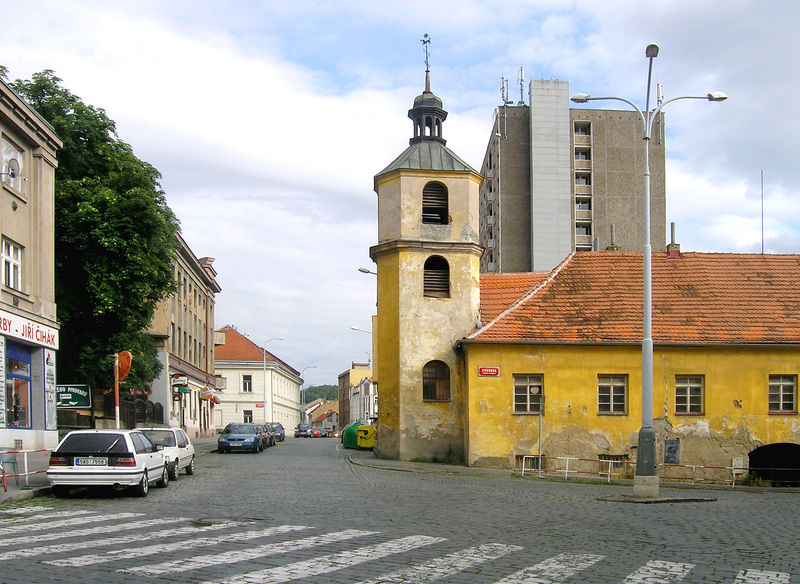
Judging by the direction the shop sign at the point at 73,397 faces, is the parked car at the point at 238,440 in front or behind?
behind

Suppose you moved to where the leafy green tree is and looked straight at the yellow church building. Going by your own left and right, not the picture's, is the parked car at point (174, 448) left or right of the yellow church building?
right

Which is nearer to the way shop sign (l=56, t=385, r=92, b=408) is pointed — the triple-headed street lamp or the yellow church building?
the triple-headed street lamp

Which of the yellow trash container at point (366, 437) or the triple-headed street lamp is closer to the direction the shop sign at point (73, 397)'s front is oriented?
the triple-headed street lamp

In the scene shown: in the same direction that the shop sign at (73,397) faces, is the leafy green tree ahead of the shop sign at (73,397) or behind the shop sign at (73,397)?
behind

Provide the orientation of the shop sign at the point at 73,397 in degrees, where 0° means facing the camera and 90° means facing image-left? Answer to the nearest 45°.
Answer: approximately 0°

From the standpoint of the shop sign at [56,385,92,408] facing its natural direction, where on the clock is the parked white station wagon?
The parked white station wagon is roughly at 12 o'clock from the shop sign.

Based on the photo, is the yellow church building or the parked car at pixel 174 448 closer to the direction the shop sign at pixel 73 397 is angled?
the parked car

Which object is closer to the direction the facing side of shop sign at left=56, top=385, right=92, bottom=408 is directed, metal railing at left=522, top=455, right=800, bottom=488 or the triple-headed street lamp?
the triple-headed street lamp
